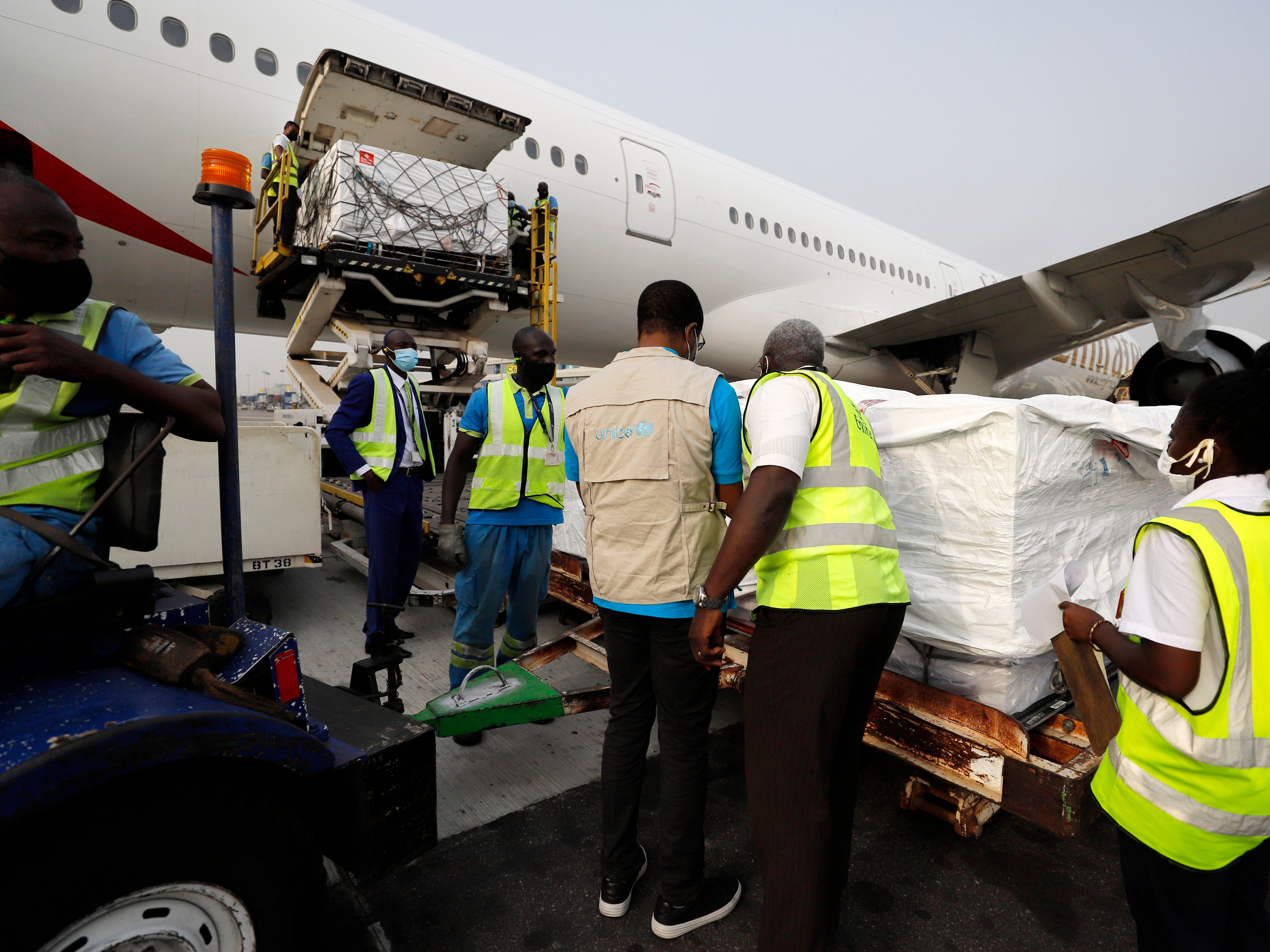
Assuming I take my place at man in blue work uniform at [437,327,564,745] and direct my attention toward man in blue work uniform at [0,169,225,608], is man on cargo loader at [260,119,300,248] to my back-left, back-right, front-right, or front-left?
back-right

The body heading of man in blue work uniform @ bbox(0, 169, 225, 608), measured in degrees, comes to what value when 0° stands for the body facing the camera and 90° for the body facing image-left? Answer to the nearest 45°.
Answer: approximately 0°

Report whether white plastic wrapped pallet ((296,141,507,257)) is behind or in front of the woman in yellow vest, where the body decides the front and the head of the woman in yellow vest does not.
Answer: in front

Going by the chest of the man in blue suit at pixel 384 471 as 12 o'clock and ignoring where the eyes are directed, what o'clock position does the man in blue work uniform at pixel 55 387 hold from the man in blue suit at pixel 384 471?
the man in blue work uniform at pixel 55 387 is roughly at 2 o'clock from the man in blue suit at pixel 384 471.

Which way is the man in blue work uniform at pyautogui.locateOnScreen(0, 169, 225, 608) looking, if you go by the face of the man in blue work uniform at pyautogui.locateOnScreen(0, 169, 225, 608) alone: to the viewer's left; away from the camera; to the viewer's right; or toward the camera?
to the viewer's right

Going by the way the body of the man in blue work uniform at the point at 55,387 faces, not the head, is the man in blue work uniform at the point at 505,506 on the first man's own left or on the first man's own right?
on the first man's own left

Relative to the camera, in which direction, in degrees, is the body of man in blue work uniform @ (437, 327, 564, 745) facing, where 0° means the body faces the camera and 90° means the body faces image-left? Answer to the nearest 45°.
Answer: approximately 315°

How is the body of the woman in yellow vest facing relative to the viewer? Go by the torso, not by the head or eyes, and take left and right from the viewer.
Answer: facing away from the viewer and to the left of the viewer
